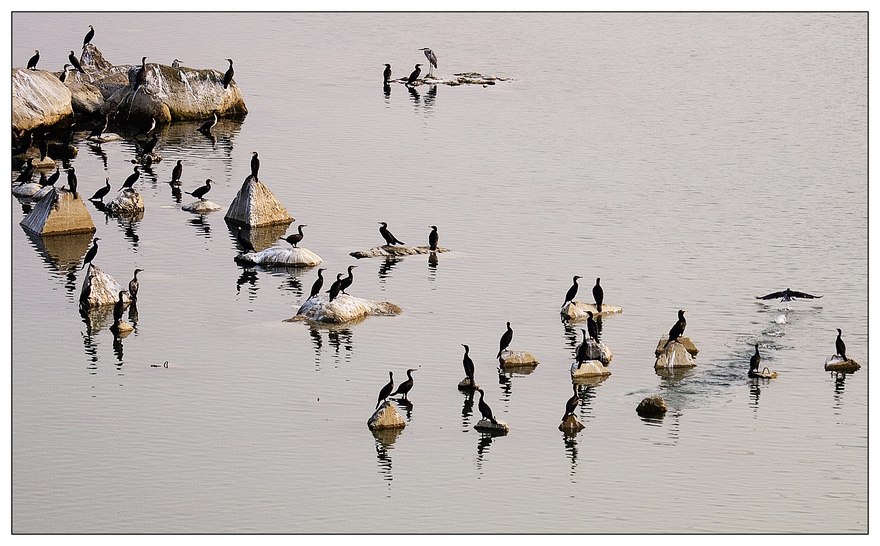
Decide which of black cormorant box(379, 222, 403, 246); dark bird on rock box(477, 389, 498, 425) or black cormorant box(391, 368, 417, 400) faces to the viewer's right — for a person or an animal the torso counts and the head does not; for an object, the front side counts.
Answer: black cormorant box(391, 368, 417, 400)

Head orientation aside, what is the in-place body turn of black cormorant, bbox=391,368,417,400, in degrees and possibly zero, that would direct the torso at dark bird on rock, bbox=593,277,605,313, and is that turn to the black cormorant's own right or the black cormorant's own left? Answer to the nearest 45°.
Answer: approximately 45° to the black cormorant's own left

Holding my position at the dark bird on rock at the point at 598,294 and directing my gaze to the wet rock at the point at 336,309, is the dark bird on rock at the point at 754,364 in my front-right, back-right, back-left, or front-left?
back-left

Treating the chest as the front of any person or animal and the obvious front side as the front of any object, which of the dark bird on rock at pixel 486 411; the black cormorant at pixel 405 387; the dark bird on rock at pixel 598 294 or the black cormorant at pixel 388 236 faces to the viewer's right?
the black cormorant at pixel 405 387

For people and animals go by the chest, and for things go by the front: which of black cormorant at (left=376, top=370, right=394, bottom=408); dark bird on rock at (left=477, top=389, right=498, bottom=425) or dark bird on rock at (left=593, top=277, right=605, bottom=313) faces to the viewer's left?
dark bird on rock at (left=477, top=389, right=498, bottom=425)

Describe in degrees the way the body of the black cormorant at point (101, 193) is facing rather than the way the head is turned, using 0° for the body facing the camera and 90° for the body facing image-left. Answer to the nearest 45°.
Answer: approximately 270°

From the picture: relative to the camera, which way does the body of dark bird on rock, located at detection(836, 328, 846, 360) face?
to the viewer's left

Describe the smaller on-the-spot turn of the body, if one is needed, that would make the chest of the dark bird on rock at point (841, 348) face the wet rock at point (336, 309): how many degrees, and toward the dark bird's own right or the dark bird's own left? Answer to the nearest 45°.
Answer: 0° — it already faces it

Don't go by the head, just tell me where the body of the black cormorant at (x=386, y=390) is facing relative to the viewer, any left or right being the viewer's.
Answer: facing to the right of the viewer

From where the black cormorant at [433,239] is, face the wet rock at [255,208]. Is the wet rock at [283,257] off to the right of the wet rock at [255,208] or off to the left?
left

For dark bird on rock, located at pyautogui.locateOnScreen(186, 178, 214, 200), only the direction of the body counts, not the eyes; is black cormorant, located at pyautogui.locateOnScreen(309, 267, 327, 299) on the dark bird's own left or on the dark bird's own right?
on the dark bird's own right

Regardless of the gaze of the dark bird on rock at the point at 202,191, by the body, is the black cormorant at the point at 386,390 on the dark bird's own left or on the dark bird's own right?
on the dark bird's own right
